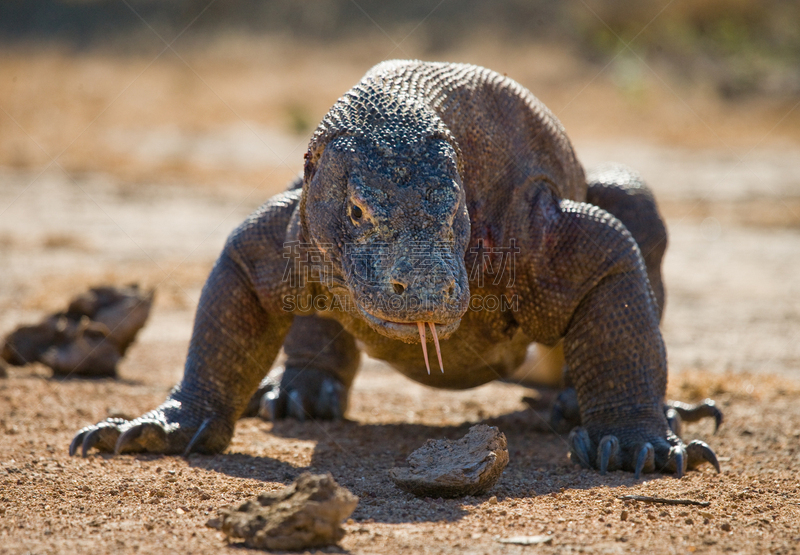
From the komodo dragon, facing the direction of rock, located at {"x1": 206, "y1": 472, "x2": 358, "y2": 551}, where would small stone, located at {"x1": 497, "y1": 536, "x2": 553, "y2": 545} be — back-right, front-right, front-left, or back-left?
front-left

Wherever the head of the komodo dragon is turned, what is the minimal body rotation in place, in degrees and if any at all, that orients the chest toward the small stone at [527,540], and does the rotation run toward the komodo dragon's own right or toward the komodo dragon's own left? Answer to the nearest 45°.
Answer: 0° — it already faces it

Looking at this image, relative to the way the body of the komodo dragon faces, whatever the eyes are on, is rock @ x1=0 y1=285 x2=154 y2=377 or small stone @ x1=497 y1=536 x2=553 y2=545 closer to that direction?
the small stone

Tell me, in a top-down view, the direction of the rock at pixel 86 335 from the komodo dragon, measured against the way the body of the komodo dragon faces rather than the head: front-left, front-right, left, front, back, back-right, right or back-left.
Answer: back-right

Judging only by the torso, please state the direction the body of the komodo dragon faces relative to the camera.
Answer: toward the camera

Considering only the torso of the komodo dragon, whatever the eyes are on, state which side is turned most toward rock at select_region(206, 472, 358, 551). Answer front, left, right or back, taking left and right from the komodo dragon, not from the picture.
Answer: front

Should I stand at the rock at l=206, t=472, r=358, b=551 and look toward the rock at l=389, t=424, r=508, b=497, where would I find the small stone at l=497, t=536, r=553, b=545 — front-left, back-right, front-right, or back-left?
front-right
